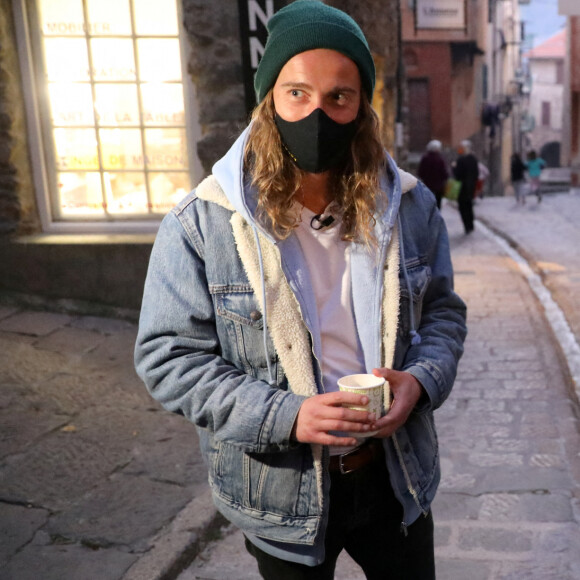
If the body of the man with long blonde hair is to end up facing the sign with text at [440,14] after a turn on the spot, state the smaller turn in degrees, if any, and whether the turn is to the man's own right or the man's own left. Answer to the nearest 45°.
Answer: approximately 135° to the man's own left

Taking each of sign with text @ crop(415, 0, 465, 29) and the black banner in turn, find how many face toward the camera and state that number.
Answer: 2

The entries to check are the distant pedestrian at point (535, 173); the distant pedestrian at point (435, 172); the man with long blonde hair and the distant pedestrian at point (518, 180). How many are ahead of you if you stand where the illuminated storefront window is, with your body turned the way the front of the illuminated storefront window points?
1

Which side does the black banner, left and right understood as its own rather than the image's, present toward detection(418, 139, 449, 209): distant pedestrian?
back

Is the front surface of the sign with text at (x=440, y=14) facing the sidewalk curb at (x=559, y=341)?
yes

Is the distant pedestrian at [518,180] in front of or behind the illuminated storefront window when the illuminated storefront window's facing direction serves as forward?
behind

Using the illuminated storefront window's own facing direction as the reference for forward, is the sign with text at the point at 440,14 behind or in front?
behind

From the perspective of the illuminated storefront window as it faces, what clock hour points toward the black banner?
The black banner is roughly at 10 o'clock from the illuminated storefront window.

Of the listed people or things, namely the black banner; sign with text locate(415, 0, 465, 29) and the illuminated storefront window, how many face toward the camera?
3

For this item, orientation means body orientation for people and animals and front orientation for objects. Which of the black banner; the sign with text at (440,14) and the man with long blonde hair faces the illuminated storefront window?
the sign with text

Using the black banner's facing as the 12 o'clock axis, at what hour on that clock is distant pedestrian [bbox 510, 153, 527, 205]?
The distant pedestrian is roughly at 7 o'clock from the black banner.

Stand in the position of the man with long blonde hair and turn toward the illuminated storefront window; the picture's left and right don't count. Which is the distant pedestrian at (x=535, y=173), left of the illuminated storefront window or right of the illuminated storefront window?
right

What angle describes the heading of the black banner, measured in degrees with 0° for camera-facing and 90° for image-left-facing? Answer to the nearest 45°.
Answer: approximately 0°

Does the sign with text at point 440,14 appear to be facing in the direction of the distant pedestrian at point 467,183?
yes

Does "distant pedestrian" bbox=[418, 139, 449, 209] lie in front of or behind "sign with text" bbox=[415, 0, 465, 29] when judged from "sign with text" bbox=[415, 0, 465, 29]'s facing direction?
in front
